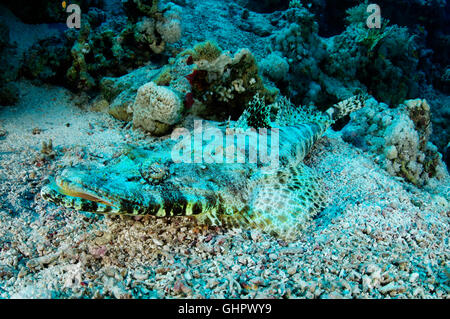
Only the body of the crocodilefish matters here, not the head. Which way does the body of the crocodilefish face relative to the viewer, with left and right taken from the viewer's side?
facing the viewer and to the left of the viewer

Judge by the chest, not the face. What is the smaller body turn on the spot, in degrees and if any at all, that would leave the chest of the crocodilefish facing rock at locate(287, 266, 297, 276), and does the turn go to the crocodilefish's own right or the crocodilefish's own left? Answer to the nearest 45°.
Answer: approximately 90° to the crocodilefish's own left

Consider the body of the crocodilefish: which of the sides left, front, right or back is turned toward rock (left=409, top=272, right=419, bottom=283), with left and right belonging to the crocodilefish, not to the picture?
left

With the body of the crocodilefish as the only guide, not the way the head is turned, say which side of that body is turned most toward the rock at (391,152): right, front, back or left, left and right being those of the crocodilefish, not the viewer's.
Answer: back

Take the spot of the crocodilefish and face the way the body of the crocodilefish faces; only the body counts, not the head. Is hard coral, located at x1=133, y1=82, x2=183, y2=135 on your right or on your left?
on your right

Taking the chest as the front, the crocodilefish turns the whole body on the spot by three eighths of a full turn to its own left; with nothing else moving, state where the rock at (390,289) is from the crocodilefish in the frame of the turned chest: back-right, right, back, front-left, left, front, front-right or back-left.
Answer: front-right

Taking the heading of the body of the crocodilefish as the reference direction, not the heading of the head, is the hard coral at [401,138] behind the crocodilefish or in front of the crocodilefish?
behind
